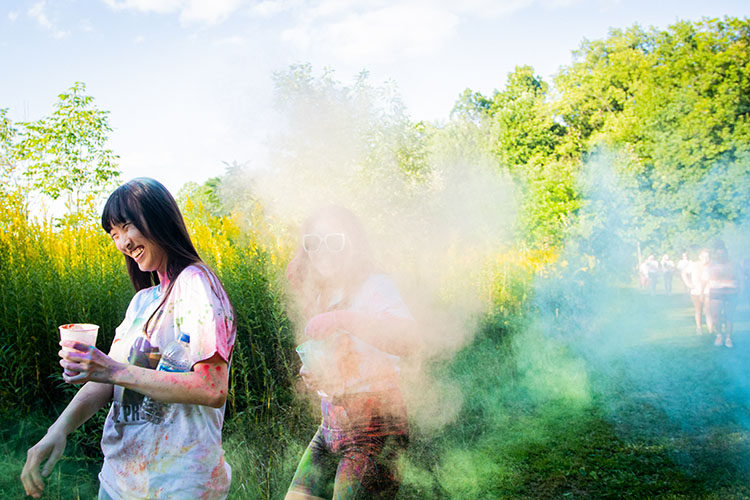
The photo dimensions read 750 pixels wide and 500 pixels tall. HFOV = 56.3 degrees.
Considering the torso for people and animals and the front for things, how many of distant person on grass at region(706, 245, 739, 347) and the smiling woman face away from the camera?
0

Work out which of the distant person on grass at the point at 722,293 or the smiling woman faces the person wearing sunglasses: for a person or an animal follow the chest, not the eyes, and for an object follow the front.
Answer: the distant person on grass

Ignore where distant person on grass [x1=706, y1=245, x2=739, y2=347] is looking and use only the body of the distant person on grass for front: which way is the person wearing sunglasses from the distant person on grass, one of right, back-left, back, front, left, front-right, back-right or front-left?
front

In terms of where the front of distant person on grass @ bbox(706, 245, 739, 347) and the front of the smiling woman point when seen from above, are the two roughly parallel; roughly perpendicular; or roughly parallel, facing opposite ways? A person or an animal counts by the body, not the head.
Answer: roughly parallel

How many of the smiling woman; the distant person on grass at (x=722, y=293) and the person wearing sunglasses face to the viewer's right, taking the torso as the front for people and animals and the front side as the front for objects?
0

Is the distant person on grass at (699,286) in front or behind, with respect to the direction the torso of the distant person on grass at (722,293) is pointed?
behind

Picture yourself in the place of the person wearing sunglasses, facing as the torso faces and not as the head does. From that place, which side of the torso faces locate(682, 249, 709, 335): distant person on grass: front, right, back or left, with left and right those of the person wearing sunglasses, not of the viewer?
back

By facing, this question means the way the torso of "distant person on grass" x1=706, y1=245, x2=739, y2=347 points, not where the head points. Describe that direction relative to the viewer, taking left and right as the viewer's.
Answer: facing the viewer

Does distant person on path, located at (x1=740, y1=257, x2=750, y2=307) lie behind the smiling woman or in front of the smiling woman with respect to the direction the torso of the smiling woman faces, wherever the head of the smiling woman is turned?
behind

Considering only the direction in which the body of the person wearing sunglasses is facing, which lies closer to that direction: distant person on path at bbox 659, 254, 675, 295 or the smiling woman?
the smiling woman

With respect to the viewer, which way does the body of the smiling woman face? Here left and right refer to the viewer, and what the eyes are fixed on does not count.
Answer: facing the viewer and to the left of the viewer

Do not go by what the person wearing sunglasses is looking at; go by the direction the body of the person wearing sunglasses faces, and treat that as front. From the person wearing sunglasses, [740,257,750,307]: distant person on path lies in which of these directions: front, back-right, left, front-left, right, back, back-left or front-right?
back

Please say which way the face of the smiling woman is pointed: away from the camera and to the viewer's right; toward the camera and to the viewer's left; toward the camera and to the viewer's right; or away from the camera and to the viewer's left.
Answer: toward the camera and to the viewer's left

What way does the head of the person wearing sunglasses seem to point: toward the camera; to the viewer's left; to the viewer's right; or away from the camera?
toward the camera
